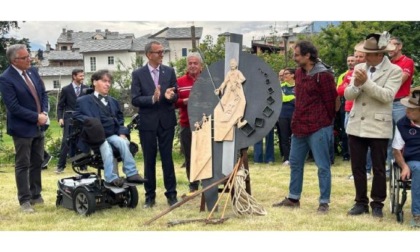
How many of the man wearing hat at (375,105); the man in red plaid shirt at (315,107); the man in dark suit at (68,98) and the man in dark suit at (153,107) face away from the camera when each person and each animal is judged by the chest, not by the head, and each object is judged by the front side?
0

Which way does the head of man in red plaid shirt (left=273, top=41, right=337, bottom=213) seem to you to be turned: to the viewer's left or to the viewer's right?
to the viewer's left

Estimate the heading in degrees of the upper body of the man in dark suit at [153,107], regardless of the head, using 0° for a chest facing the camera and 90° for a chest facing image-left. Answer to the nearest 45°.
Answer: approximately 0°

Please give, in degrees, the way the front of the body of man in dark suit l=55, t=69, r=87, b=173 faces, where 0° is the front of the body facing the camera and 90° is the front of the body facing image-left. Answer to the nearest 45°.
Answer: approximately 315°

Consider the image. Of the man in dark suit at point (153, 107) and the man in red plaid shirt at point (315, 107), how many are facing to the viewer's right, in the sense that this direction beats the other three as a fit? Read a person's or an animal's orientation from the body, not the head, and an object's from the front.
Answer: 0

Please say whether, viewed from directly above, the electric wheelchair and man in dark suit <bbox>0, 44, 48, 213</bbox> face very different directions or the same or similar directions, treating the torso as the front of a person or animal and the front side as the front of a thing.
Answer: same or similar directions

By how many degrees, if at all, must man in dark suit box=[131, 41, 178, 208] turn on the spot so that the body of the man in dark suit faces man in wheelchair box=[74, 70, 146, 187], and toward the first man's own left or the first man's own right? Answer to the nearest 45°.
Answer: approximately 90° to the first man's own right

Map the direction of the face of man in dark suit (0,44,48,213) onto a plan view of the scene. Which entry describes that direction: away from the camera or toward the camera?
toward the camera

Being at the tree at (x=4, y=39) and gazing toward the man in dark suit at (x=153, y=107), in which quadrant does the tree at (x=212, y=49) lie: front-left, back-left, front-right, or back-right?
front-left

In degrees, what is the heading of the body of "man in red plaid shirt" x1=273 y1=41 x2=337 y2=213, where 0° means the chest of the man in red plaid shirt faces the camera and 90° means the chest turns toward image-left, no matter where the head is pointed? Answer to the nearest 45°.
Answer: approximately 45°

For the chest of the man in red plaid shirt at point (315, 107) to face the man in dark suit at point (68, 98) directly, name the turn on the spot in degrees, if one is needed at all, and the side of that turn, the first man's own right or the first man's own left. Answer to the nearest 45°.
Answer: approximately 90° to the first man's own right

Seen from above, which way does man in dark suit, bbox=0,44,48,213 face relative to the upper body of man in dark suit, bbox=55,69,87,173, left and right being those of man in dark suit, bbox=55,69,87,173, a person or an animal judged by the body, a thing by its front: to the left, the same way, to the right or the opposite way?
the same way

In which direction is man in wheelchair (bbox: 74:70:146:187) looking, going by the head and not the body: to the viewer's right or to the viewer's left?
to the viewer's right

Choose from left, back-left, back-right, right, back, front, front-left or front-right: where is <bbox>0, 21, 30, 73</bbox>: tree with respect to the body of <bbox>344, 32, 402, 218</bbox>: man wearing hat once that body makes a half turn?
left

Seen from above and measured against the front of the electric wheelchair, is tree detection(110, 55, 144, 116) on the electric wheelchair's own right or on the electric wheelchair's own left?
on the electric wheelchair's own left

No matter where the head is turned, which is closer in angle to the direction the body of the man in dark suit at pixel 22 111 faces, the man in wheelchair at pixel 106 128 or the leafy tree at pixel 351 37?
the man in wheelchair

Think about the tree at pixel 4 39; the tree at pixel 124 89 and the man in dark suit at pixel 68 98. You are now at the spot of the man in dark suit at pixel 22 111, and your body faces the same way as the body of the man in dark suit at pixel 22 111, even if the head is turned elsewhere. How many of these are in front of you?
0

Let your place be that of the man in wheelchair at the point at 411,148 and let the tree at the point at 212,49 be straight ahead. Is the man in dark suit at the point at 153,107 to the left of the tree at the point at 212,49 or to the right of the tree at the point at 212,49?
left

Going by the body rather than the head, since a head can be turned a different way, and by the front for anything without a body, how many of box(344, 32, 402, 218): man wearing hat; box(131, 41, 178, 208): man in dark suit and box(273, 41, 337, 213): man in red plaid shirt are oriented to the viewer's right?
0

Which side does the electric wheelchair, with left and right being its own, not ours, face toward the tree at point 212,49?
left

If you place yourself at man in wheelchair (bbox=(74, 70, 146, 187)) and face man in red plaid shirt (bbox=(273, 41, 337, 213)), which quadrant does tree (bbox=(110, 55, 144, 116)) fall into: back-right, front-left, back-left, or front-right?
back-left

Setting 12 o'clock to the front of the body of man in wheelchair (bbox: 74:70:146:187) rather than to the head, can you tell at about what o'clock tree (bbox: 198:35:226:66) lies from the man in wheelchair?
The tree is roughly at 8 o'clock from the man in wheelchair.
